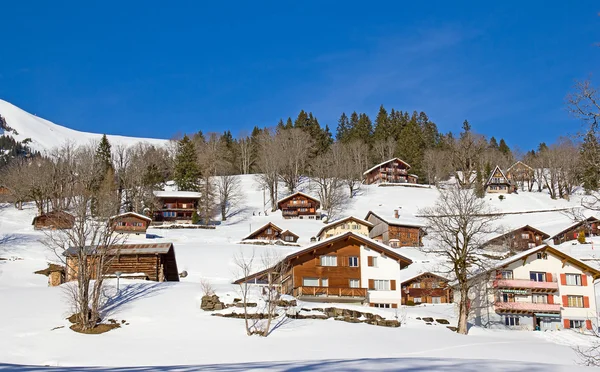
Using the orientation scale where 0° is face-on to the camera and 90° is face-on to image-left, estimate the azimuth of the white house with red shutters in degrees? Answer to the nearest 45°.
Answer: approximately 0°

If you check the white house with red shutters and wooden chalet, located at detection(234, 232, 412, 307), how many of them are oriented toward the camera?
2

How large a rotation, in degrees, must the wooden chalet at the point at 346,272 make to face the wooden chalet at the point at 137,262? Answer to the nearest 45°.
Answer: approximately 90° to its right

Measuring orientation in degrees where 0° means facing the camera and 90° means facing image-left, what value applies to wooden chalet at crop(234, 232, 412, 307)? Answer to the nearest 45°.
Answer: approximately 0°

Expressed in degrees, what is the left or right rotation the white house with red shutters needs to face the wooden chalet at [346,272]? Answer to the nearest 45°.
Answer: approximately 45° to its right

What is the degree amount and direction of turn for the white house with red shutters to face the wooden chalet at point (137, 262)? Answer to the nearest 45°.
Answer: approximately 45° to its right
